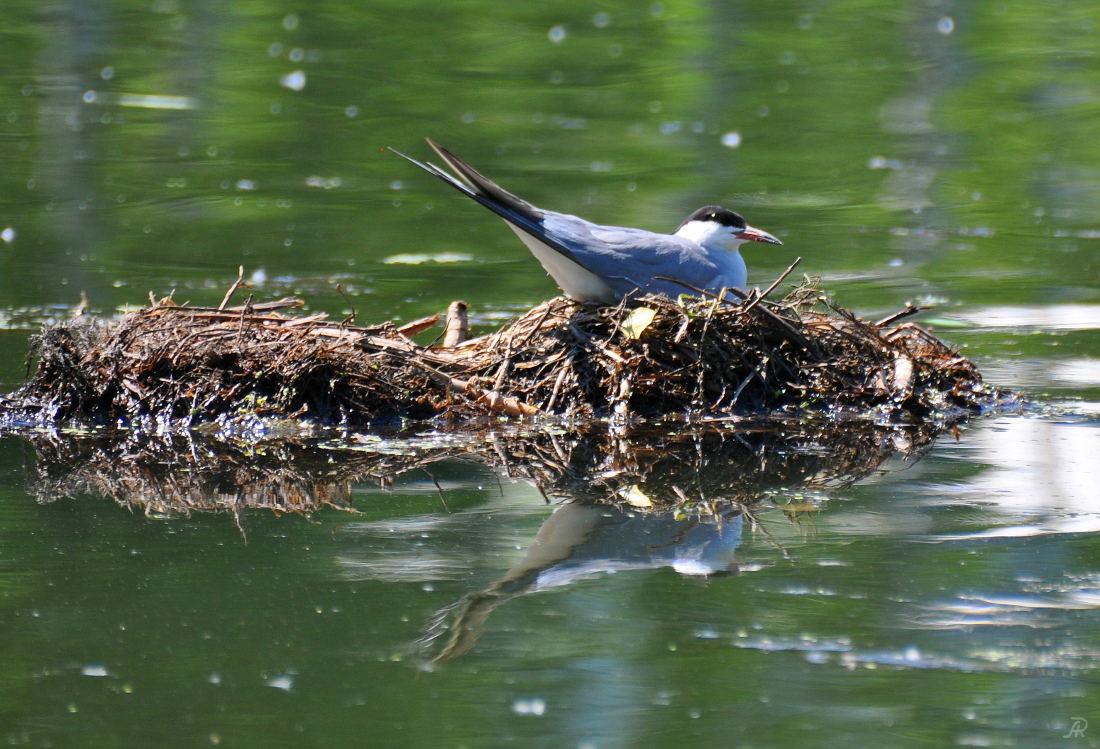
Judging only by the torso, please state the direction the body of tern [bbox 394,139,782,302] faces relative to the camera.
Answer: to the viewer's right
